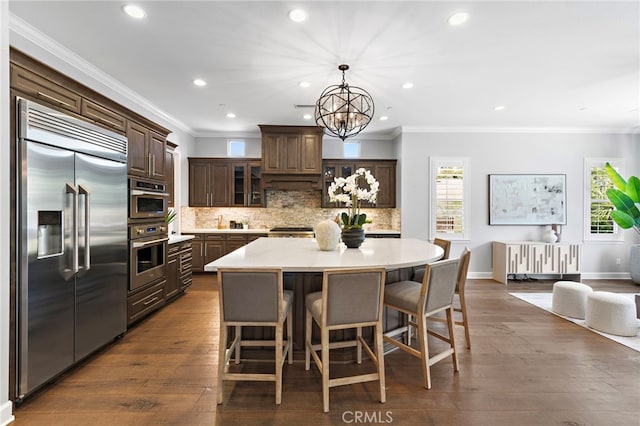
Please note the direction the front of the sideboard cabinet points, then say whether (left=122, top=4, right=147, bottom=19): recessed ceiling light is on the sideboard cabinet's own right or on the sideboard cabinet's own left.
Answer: on the sideboard cabinet's own right

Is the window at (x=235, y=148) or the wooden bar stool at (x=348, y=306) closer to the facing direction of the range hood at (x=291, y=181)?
the wooden bar stool

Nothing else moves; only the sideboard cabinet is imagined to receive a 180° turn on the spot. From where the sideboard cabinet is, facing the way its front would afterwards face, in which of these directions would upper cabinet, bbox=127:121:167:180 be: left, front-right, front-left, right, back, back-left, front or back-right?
left

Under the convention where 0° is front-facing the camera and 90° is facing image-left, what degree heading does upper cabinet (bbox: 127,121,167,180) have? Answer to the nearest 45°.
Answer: approximately 315°

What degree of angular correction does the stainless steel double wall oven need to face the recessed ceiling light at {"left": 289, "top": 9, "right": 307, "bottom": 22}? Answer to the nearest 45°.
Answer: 0° — it already faces it

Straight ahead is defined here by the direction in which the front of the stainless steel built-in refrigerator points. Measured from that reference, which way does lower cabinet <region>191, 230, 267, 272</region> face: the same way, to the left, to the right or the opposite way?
to the right

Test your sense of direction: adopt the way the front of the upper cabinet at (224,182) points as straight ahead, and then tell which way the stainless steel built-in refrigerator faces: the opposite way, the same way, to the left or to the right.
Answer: to the left

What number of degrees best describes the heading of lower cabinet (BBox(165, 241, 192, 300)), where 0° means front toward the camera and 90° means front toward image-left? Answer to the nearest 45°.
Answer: approximately 315°

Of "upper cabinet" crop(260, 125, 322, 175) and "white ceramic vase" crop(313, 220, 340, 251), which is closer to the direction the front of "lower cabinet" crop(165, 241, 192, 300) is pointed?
the white ceramic vase
